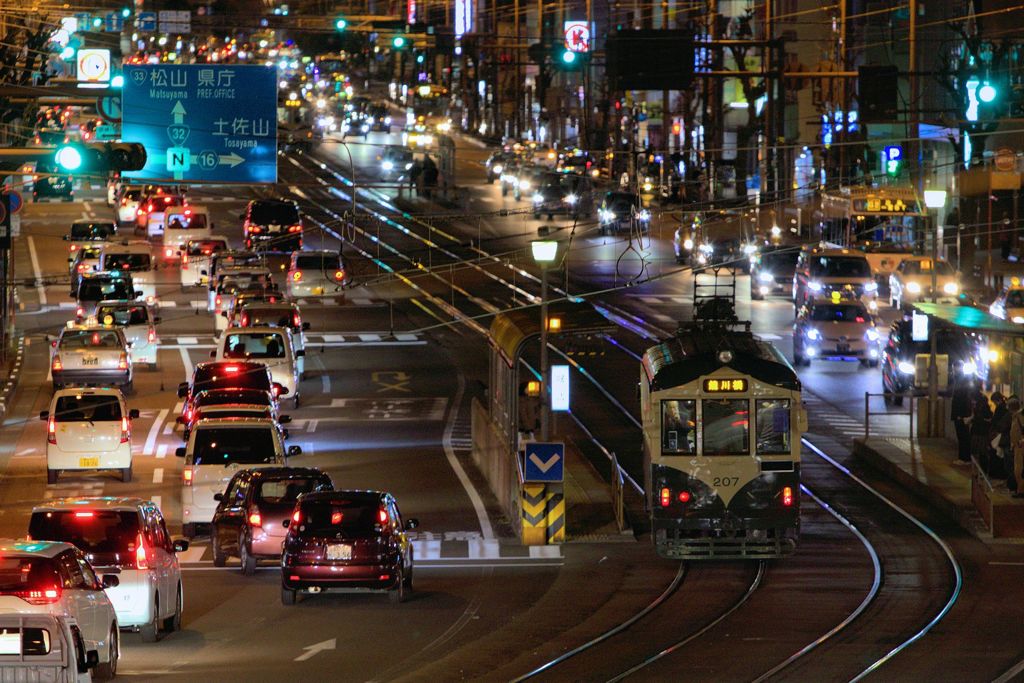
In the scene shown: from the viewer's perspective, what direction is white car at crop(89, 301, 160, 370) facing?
away from the camera

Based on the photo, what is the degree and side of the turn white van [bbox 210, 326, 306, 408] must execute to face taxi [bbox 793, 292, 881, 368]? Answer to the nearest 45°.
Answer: approximately 90° to its right

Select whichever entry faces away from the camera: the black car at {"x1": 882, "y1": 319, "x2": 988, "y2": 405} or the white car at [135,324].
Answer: the white car

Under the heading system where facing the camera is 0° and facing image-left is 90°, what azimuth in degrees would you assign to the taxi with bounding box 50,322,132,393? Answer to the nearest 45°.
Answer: approximately 180°

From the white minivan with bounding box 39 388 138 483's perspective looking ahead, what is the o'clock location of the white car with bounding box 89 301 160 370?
The white car is roughly at 12 o'clock from the white minivan.

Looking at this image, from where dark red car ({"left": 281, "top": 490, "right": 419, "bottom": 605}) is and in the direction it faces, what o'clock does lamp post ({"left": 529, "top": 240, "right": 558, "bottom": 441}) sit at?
The lamp post is roughly at 1 o'clock from the dark red car.

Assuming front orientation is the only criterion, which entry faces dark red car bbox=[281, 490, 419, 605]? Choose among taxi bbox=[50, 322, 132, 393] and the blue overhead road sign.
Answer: the blue overhead road sign

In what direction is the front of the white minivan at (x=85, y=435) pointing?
away from the camera

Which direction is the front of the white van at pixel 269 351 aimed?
away from the camera

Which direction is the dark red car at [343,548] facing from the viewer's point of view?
away from the camera

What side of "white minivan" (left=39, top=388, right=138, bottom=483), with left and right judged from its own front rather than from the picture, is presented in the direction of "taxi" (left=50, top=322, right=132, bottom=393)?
front
